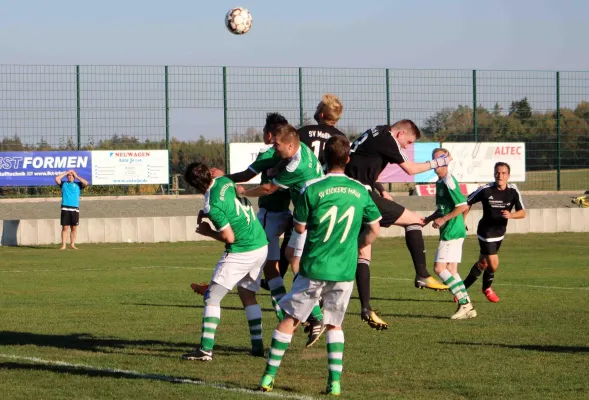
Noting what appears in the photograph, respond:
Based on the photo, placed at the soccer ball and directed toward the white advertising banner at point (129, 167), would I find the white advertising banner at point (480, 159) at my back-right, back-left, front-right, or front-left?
front-right

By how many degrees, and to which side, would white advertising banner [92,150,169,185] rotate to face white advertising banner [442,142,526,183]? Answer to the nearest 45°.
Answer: approximately 90° to its left

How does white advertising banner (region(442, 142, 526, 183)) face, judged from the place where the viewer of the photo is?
facing the viewer

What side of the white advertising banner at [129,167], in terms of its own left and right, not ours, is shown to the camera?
front

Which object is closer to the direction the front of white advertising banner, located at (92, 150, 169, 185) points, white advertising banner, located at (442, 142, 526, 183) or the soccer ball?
the soccer ball

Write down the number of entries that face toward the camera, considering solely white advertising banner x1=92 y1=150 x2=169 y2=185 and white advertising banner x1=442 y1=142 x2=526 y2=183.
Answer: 2

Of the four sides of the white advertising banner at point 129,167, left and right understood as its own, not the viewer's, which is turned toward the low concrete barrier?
front

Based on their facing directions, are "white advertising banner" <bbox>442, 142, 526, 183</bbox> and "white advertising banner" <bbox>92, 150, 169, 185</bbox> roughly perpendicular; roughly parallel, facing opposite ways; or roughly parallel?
roughly parallel

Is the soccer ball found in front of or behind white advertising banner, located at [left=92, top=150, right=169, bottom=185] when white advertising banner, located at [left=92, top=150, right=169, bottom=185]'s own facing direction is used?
in front
